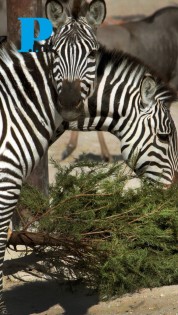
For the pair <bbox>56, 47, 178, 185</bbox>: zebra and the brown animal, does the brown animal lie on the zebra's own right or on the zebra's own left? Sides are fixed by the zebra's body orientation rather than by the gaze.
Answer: on the zebra's own left

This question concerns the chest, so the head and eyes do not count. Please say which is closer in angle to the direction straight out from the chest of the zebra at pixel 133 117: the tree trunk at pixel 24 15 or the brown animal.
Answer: the brown animal

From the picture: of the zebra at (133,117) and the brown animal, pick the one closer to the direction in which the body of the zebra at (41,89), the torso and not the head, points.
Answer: the zebra

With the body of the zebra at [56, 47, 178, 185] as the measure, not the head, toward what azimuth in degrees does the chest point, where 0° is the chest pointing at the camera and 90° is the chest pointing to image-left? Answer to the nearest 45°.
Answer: approximately 270°

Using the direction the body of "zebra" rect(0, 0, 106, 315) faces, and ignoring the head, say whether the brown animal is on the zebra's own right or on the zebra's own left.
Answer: on the zebra's own left

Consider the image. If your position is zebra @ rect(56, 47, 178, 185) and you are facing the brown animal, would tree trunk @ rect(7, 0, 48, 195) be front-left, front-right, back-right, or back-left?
front-left
